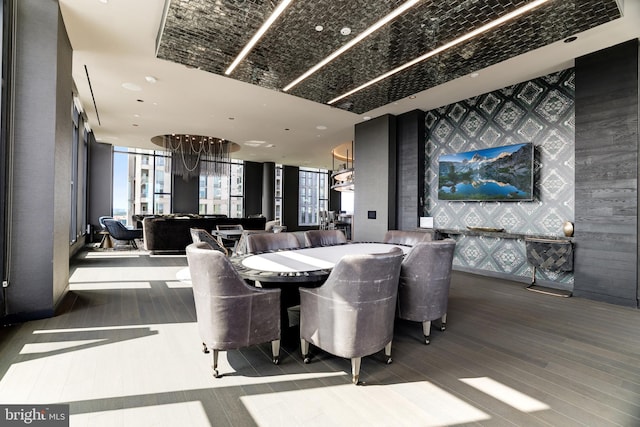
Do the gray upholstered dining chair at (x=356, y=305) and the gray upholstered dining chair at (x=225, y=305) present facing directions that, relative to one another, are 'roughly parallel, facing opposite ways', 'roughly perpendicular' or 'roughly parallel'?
roughly perpendicular

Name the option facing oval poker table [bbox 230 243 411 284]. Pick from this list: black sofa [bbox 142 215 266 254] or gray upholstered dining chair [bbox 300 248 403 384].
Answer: the gray upholstered dining chair

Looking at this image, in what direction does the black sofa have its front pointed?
away from the camera

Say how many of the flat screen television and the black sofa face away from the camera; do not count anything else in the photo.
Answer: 1

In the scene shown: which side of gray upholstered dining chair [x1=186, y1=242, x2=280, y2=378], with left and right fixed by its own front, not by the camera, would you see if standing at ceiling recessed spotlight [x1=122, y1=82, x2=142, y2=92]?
left

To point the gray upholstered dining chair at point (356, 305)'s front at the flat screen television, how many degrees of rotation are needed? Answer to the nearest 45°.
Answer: approximately 90° to its right

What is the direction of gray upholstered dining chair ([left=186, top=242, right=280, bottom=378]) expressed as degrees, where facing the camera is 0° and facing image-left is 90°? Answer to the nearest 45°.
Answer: approximately 225°

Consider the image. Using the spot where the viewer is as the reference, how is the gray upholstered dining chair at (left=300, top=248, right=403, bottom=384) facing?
facing away from the viewer and to the left of the viewer

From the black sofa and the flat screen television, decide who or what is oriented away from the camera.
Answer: the black sofa

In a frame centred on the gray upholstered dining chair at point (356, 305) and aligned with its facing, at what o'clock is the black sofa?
The black sofa is roughly at 12 o'clock from the gray upholstered dining chair.

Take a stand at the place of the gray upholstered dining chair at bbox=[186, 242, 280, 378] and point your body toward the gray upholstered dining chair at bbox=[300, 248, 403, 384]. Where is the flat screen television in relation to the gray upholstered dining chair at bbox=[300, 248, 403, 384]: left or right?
left

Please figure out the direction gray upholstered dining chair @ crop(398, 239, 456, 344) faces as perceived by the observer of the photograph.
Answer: facing away from the viewer and to the left of the viewer
